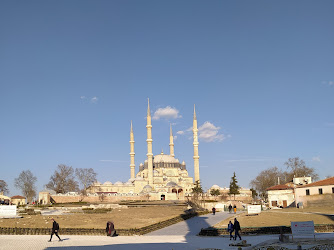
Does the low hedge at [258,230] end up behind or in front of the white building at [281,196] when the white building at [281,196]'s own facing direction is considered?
in front

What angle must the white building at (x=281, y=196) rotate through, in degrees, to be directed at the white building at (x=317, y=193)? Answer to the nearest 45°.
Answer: approximately 45° to its left

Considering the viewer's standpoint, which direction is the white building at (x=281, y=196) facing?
facing the viewer
